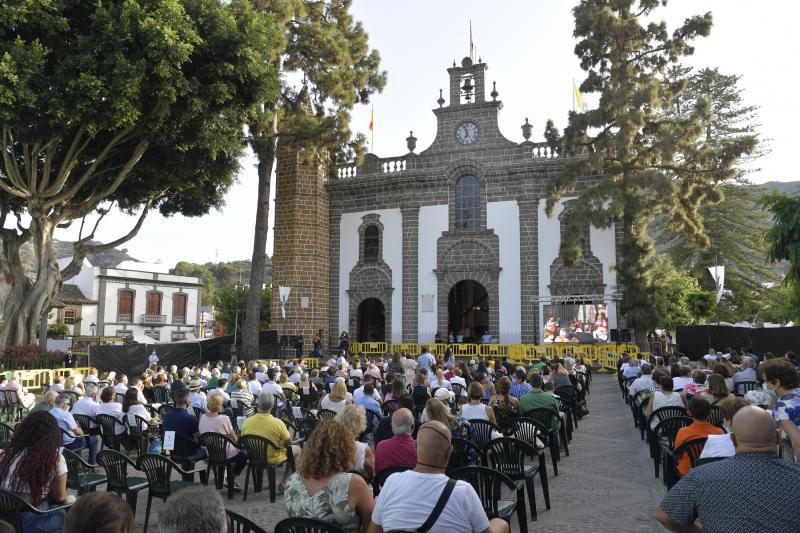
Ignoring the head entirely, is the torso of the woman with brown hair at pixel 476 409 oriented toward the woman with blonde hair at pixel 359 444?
no

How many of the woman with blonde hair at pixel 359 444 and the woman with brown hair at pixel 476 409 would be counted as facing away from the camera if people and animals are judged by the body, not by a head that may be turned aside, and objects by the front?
2

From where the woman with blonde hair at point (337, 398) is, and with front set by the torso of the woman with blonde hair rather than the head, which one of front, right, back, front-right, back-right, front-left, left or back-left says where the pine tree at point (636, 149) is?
front-right

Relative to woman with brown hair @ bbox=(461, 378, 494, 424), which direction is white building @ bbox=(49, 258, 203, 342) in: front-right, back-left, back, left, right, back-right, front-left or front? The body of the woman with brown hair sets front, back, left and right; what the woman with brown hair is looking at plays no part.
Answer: front-left

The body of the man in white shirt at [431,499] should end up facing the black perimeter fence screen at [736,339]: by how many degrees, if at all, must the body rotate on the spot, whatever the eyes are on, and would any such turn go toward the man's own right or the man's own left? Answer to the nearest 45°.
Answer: approximately 45° to the man's own right

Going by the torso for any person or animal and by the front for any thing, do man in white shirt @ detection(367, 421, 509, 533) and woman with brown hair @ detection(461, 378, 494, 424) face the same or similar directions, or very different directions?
same or similar directions

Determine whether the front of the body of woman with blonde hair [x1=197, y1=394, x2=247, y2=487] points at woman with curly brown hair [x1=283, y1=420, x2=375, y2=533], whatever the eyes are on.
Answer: no

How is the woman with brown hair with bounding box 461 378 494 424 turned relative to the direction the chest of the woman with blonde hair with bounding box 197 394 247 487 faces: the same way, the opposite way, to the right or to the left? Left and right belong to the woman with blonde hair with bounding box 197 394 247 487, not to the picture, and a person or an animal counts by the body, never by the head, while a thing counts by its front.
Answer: the same way

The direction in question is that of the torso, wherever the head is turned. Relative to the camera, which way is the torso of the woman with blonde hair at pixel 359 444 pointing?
away from the camera

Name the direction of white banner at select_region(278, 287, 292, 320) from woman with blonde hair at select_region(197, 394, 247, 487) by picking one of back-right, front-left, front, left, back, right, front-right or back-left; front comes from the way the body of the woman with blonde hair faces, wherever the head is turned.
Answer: front-left

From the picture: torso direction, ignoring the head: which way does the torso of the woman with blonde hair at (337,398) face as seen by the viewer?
away from the camera

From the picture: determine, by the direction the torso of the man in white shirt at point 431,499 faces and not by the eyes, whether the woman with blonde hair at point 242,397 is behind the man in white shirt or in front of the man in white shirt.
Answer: in front

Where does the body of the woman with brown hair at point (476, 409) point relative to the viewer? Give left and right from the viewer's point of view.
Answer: facing away from the viewer

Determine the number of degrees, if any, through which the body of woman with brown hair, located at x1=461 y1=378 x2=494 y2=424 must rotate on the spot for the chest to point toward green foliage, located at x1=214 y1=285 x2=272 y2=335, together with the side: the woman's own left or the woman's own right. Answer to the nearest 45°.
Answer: approximately 45° to the woman's own left

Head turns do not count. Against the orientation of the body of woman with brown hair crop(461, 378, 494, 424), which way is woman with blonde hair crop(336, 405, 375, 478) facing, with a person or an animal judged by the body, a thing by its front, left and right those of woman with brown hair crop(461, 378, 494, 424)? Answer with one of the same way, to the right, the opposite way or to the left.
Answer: the same way

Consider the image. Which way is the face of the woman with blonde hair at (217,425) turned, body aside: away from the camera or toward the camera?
away from the camera

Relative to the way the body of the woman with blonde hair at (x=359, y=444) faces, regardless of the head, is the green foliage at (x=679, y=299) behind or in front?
in front

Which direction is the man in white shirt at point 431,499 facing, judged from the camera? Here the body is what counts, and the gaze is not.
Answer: away from the camera

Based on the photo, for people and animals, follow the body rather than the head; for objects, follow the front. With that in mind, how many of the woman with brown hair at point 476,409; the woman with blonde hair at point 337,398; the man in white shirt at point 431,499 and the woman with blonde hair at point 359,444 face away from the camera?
4

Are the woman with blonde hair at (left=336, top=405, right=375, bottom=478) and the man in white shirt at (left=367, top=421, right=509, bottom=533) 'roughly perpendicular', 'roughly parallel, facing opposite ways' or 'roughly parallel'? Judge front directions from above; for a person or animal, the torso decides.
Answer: roughly parallel

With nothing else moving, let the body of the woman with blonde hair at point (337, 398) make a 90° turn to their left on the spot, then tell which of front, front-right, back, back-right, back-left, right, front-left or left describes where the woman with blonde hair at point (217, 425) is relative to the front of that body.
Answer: front-left

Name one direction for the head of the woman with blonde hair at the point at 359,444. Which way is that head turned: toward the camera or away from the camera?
away from the camera

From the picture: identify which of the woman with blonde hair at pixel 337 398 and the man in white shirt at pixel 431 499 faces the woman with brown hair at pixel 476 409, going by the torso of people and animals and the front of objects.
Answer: the man in white shirt
